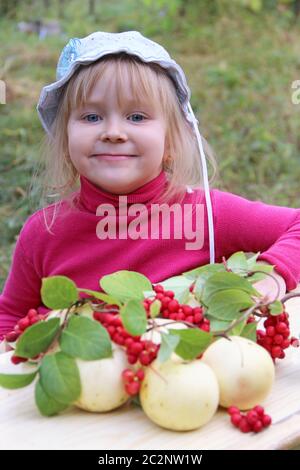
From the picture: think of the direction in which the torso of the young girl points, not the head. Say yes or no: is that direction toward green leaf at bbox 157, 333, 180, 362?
yes

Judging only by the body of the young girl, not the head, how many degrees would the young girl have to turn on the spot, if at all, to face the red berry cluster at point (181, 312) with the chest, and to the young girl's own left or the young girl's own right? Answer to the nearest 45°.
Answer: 0° — they already face it

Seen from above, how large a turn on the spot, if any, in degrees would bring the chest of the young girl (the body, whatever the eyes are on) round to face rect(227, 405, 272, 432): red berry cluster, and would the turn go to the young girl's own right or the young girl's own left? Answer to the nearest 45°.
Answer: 0° — they already face it

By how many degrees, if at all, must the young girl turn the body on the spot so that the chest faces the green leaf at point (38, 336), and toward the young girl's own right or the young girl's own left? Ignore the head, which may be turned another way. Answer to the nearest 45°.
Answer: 0° — they already face it

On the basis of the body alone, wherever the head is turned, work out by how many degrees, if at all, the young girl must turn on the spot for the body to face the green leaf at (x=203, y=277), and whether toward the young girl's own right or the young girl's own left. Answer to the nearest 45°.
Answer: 0° — they already face it

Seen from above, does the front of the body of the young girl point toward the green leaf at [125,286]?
yes

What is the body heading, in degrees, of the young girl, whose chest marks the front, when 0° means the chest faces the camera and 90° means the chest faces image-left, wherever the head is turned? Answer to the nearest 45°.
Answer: approximately 0°
